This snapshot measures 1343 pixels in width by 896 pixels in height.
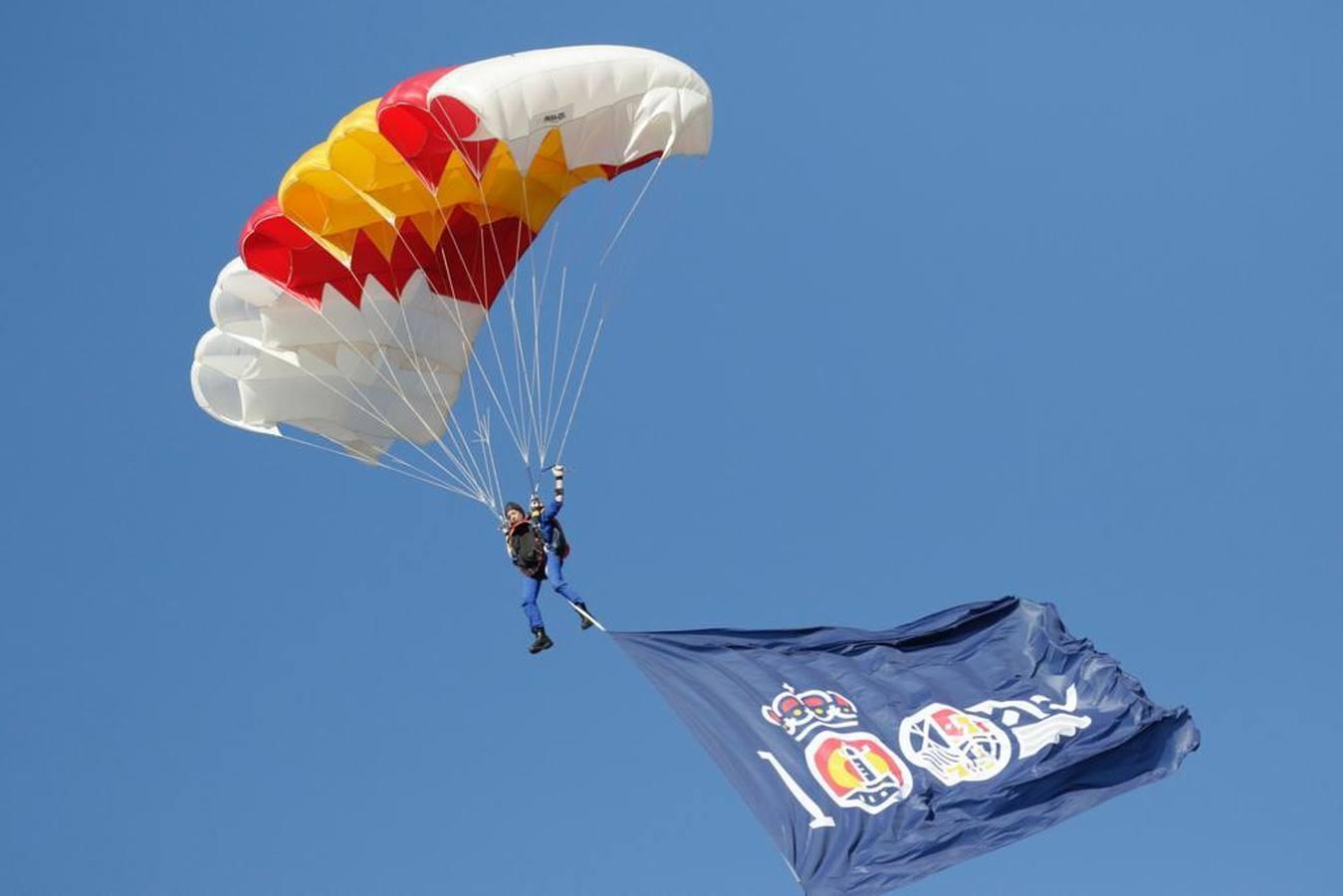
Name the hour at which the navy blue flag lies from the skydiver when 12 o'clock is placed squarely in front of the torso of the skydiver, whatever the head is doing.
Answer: The navy blue flag is roughly at 7 o'clock from the skydiver.

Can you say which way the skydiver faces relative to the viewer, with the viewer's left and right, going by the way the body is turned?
facing the viewer and to the left of the viewer
